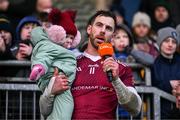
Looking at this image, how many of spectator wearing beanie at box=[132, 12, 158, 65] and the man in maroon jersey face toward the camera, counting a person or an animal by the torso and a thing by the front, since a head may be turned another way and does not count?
2

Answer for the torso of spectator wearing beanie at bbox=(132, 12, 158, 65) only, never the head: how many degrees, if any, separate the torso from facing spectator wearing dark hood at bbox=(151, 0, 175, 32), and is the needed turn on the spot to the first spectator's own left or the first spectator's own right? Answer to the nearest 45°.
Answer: approximately 135° to the first spectator's own left

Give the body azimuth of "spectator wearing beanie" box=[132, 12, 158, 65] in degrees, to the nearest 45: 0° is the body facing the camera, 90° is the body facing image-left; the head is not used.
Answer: approximately 0°
